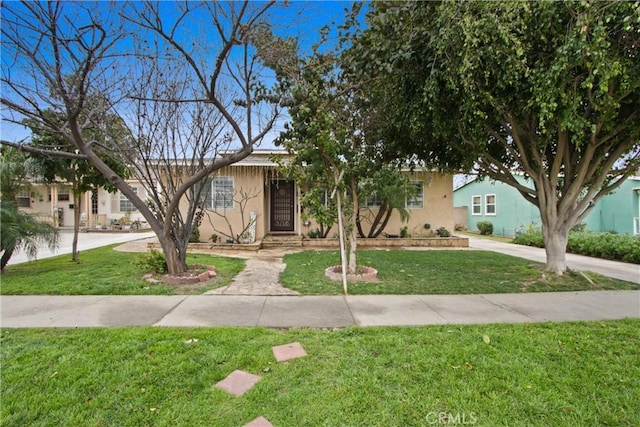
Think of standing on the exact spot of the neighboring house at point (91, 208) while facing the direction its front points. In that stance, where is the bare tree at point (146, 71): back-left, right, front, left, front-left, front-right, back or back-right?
front

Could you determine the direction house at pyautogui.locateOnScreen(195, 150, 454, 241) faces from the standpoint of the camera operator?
facing the viewer

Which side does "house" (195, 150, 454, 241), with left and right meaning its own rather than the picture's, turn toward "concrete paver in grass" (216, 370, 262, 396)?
front

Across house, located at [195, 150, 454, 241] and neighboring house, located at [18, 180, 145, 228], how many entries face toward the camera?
2

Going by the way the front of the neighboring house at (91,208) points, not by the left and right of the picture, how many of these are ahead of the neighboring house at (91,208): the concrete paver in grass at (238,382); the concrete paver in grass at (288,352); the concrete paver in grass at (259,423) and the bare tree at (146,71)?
4

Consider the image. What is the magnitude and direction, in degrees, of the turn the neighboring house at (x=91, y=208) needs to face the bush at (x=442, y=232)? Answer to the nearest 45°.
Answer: approximately 45° to its left

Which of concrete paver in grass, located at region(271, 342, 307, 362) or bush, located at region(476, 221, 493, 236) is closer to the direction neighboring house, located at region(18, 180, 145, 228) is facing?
the concrete paver in grass

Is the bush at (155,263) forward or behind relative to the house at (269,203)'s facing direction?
forward

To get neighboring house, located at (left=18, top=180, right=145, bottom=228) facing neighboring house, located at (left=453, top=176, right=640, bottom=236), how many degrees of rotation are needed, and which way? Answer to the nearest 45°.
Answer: approximately 45° to its left

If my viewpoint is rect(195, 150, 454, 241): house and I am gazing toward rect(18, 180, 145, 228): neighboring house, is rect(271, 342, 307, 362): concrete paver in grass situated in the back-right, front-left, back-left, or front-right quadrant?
back-left

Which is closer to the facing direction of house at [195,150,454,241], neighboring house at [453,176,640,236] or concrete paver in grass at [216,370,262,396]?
the concrete paver in grass

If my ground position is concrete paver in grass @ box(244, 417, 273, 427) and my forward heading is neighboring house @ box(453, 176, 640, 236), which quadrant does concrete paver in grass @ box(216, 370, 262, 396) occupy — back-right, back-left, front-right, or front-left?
front-left

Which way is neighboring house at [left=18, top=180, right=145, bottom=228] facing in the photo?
toward the camera

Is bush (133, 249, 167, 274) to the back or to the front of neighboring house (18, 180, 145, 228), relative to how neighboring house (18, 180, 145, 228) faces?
to the front
